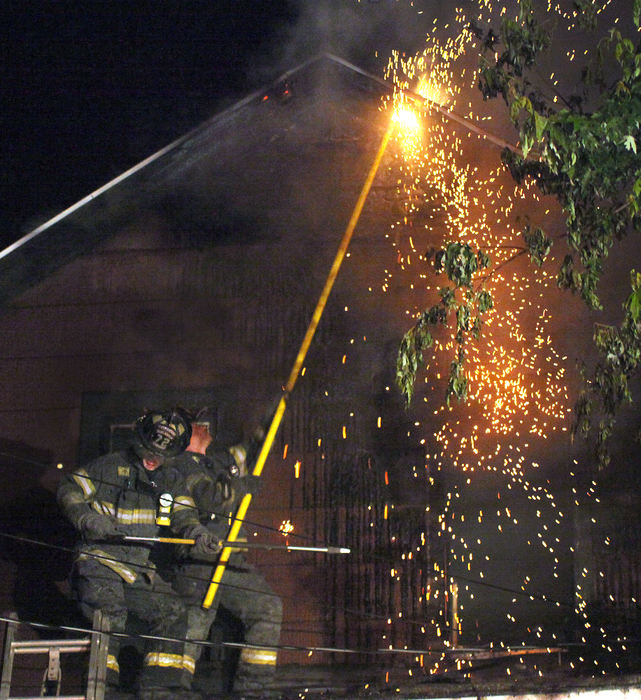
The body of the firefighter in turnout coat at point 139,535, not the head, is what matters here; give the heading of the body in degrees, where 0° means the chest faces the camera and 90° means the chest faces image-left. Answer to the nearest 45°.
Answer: approximately 315°

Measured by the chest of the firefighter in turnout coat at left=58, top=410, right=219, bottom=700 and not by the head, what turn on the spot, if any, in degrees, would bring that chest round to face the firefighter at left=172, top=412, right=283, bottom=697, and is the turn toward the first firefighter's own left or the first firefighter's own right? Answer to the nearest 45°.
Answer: approximately 90° to the first firefighter's own left
